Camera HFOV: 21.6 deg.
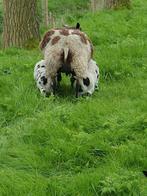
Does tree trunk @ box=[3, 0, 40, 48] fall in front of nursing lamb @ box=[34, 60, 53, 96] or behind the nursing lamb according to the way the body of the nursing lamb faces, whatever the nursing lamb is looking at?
behind

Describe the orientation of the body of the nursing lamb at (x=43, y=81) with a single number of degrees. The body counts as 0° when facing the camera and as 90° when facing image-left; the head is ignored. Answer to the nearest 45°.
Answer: approximately 315°
